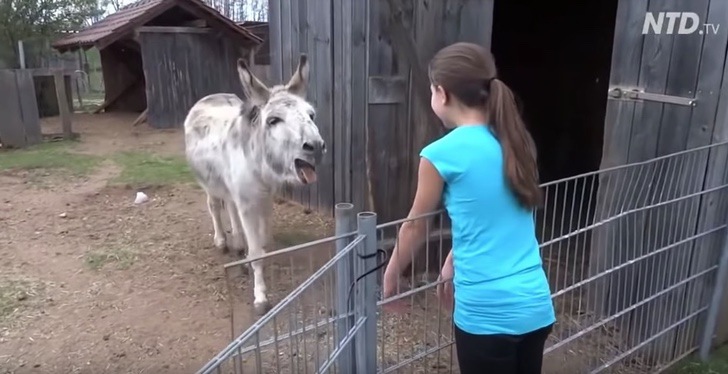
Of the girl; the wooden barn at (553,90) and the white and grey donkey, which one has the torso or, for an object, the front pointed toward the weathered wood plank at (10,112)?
the girl

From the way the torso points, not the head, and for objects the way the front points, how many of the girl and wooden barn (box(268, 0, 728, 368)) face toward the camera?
1

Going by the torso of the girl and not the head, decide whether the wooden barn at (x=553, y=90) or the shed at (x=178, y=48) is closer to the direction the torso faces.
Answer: the shed

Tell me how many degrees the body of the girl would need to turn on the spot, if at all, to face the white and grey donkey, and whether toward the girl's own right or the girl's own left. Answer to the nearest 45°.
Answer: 0° — they already face it

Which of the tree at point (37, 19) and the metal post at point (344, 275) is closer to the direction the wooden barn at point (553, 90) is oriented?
the metal post

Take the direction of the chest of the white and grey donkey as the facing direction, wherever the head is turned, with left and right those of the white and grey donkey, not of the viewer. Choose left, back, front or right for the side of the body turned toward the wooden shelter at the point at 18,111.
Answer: back

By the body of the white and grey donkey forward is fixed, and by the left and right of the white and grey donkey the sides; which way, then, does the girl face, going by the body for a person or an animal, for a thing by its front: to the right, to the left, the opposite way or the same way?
the opposite way

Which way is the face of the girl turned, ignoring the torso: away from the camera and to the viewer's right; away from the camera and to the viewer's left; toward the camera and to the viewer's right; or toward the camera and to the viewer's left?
away from the camera and to the viewer's left

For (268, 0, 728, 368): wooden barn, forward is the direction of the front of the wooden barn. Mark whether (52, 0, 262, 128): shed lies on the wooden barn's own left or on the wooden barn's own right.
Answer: on the wooden barn's own right

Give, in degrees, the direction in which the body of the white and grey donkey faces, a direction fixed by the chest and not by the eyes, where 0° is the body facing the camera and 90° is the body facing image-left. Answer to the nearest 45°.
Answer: approximately 315°

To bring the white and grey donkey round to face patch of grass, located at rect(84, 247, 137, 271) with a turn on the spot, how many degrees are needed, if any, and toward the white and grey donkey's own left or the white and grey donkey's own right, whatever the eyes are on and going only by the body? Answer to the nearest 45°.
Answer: approximately 180°

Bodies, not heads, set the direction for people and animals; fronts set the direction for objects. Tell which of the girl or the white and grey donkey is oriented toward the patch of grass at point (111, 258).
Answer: the girl

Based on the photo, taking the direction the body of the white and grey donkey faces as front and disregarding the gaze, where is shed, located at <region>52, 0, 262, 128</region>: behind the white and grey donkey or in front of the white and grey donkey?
behind
